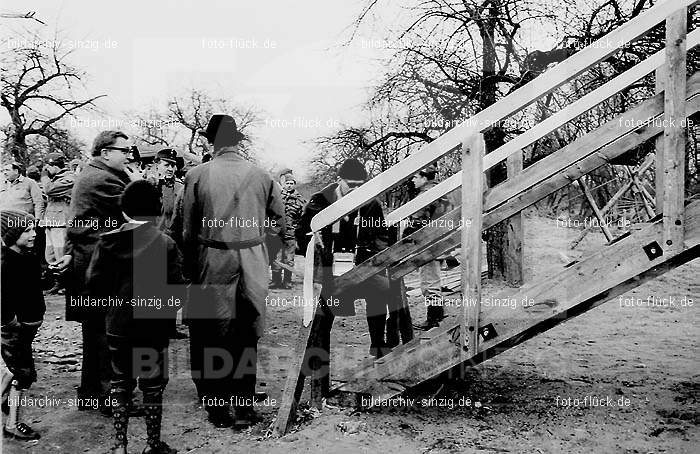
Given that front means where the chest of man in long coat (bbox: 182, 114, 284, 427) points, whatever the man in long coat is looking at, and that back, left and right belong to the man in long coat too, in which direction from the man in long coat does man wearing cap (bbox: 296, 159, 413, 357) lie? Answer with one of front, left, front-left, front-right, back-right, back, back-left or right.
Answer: front-right

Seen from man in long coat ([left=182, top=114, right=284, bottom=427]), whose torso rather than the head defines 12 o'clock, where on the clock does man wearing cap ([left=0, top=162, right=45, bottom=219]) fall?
The man wearing cap is roughly at 11 o'clock from the man in long coat.

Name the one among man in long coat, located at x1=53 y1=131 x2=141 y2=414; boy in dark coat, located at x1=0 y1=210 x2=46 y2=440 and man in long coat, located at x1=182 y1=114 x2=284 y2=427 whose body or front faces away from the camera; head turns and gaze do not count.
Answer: man in long coat, located at x1=182 y1=114 x2=284 y2=427

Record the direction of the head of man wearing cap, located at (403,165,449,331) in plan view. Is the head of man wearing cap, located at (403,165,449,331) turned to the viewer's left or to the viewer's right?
to the viewer's left

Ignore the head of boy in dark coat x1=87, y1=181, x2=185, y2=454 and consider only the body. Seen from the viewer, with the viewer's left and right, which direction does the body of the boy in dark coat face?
facing away from the viewer

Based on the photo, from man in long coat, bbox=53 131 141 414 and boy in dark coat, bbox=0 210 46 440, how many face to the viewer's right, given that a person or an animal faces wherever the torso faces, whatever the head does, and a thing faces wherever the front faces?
2

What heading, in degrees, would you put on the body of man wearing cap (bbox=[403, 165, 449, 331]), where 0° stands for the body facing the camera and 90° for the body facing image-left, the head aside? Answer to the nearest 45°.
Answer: approximately 90°

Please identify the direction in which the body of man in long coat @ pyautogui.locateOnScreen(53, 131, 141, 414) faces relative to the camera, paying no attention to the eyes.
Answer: to the viewer's right

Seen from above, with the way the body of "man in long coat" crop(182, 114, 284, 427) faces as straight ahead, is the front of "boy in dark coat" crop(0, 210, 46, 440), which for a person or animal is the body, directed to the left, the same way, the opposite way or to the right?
to the right

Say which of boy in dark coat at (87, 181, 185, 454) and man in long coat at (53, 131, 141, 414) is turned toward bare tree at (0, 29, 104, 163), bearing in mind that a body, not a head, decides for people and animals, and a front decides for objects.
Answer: the boy in dark coat

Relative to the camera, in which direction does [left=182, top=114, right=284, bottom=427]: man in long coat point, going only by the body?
away from the camera

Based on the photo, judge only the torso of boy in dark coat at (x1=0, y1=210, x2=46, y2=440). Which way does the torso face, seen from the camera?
to the viewer's right

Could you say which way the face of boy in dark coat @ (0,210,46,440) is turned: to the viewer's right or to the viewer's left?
to the viewer's right

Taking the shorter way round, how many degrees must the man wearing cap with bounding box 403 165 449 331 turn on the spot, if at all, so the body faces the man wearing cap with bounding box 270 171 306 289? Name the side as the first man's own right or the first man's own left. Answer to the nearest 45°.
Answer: approximately 45° to the first man's own right

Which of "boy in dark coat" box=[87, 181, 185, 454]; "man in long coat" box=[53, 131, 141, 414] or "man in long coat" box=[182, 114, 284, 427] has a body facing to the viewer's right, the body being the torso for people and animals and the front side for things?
"man in long coat" box=[53, 131, 141, 414]

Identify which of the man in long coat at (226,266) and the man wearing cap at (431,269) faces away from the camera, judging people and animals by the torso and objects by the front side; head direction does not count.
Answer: the man in long coat
